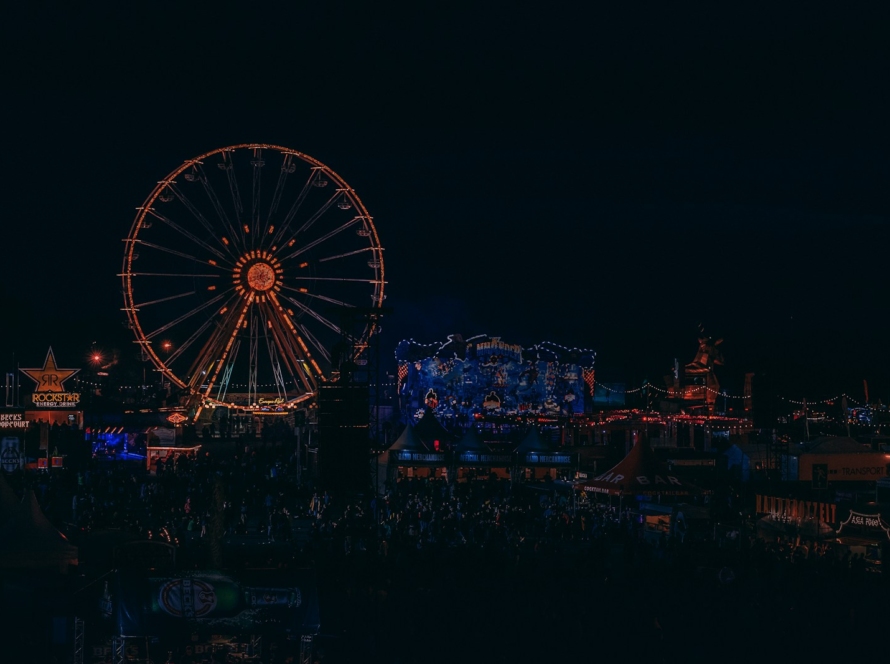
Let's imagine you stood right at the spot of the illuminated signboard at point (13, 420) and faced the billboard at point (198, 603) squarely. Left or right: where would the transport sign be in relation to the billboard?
left

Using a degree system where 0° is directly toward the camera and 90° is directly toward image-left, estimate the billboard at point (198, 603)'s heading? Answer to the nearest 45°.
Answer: approximately 0°

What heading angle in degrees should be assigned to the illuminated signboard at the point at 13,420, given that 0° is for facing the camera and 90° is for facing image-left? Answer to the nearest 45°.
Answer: approximately 0°

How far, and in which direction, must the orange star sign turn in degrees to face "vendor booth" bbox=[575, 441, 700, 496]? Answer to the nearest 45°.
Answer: approximately 45° to its left

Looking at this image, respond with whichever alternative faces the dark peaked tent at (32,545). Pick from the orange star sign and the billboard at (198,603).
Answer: the orange star sign

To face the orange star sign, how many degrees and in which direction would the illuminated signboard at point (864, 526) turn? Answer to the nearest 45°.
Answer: approximately 135° to its right

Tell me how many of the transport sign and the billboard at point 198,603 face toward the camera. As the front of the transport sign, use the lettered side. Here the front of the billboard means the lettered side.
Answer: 2

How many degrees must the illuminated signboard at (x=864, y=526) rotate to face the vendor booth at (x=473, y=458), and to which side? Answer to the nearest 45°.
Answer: approximately 135° to its right
